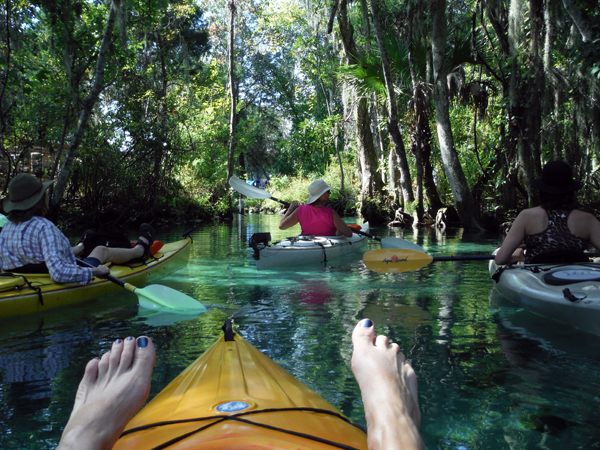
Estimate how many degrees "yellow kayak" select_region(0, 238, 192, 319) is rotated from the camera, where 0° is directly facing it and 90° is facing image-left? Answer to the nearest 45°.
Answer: approximately 225°

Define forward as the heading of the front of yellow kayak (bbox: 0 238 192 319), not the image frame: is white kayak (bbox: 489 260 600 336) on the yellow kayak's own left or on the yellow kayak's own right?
on the yellow kayak's own right
